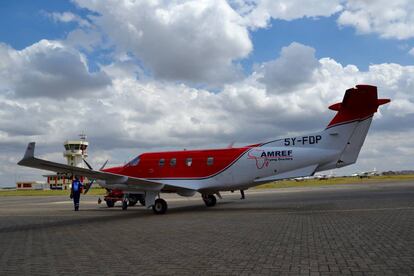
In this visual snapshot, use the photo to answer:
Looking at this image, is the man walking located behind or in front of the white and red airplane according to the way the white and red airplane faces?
in front

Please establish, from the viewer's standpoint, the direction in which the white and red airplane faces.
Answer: facing away from the viewer and to the left of the viewer
